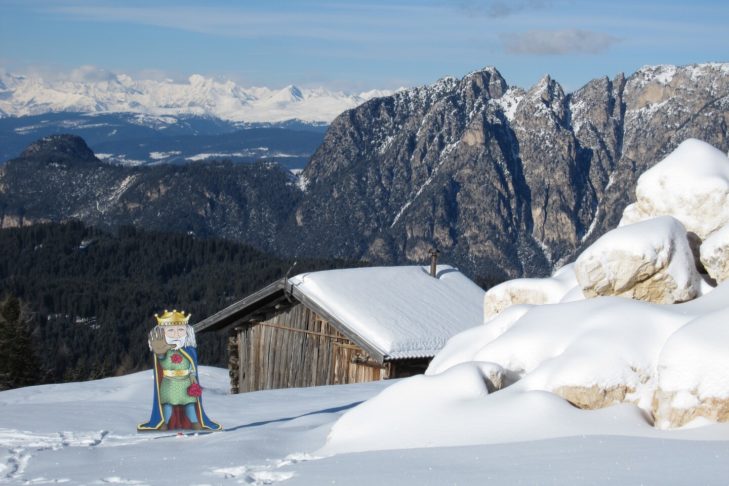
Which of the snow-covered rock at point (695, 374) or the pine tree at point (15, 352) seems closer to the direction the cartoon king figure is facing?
the snow-covered rock

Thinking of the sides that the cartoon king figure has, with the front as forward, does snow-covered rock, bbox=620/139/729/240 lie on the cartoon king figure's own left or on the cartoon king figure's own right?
on the cartoon king figure's own left

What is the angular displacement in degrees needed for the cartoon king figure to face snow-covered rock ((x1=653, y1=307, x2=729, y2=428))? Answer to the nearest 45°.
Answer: approximately 45° to its left

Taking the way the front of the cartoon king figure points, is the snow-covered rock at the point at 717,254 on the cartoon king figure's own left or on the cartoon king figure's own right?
on the cartoon king figure's own left

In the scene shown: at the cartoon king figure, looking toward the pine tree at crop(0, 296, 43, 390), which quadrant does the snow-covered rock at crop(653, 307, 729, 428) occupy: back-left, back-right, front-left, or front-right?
back-right

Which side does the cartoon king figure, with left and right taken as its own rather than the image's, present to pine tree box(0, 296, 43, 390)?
back

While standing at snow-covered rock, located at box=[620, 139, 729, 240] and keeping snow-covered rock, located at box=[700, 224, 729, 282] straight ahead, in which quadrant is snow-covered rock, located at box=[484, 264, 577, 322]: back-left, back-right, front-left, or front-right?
back-right

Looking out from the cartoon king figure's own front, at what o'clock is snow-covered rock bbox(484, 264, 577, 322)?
The snow-covered rock is roughly at 9 o'clock from the cartoon king figure.

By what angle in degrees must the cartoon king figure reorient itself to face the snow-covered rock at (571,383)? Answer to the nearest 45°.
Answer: approximately 45° to its left

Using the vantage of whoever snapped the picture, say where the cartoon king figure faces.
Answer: facing the viewer
